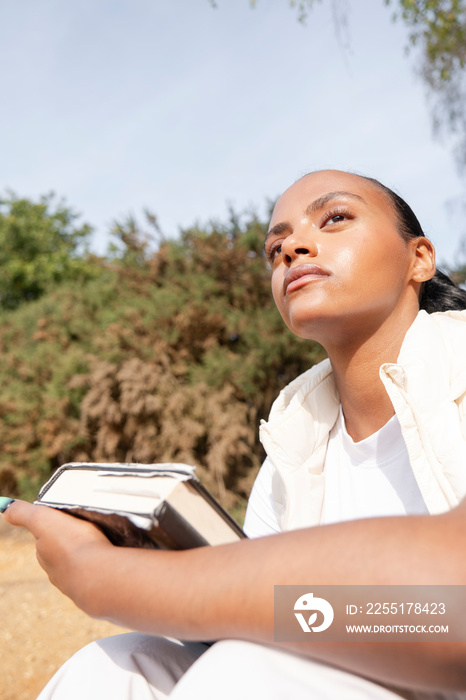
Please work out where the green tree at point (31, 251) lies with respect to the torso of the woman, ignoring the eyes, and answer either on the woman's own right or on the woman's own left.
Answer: on the woman's own right

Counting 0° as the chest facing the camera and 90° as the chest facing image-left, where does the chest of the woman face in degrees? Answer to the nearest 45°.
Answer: approximately 45°
